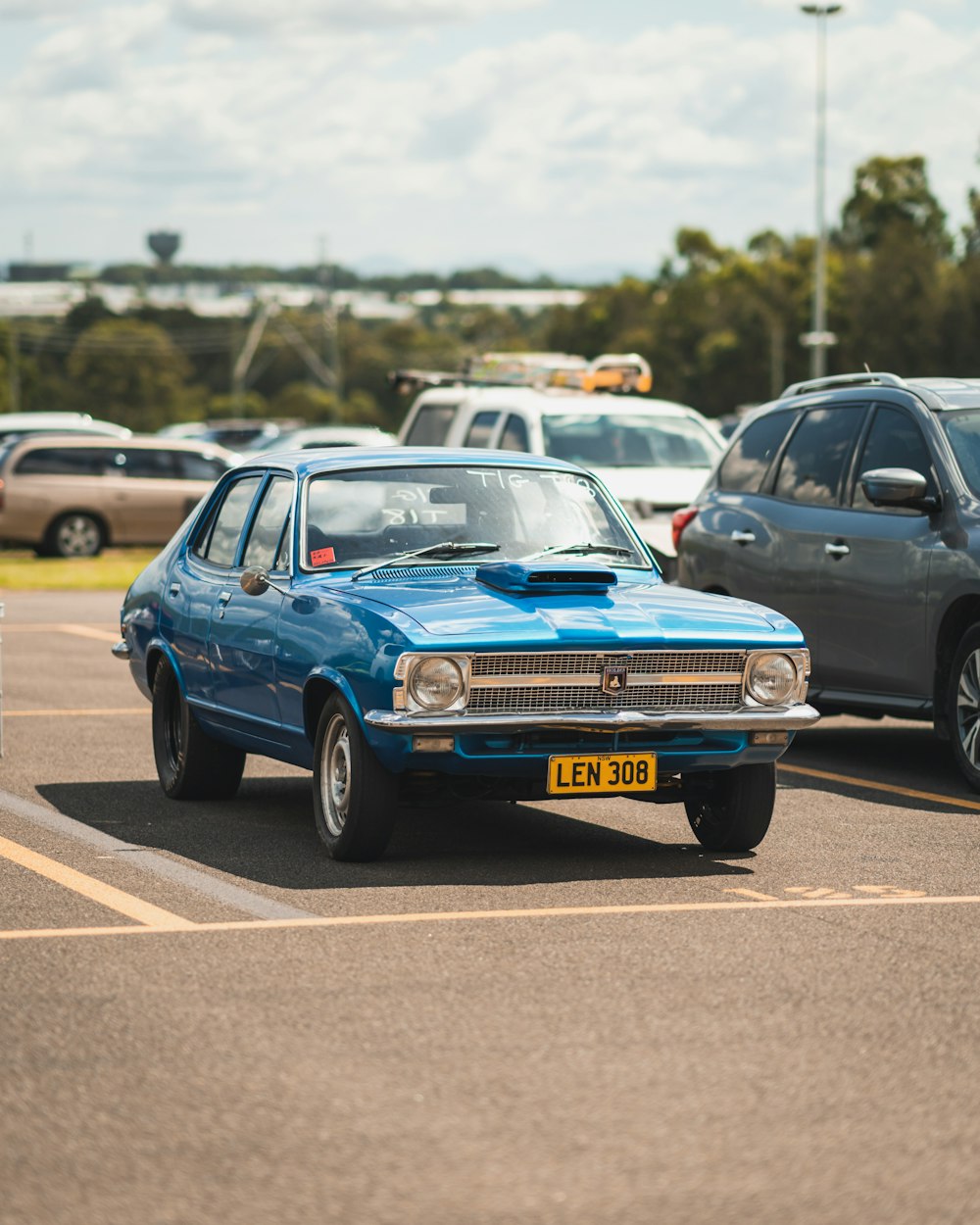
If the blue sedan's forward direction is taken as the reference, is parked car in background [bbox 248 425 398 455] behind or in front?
behind

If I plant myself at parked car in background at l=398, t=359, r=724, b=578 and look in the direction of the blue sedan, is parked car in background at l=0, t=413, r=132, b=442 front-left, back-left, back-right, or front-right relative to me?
back-right

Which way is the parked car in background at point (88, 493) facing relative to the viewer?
to the viewer's right

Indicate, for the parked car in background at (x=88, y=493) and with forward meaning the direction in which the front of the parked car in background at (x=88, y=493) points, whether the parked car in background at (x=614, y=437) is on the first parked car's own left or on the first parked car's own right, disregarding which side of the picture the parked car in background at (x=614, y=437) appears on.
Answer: on the first parked car's own right

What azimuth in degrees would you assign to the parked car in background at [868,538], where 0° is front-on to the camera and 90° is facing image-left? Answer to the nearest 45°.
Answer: approximately 315°

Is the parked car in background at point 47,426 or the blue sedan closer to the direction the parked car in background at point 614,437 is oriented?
the blue sedan

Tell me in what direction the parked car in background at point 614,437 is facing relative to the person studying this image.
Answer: facing the viewer and to the right of the viewer
